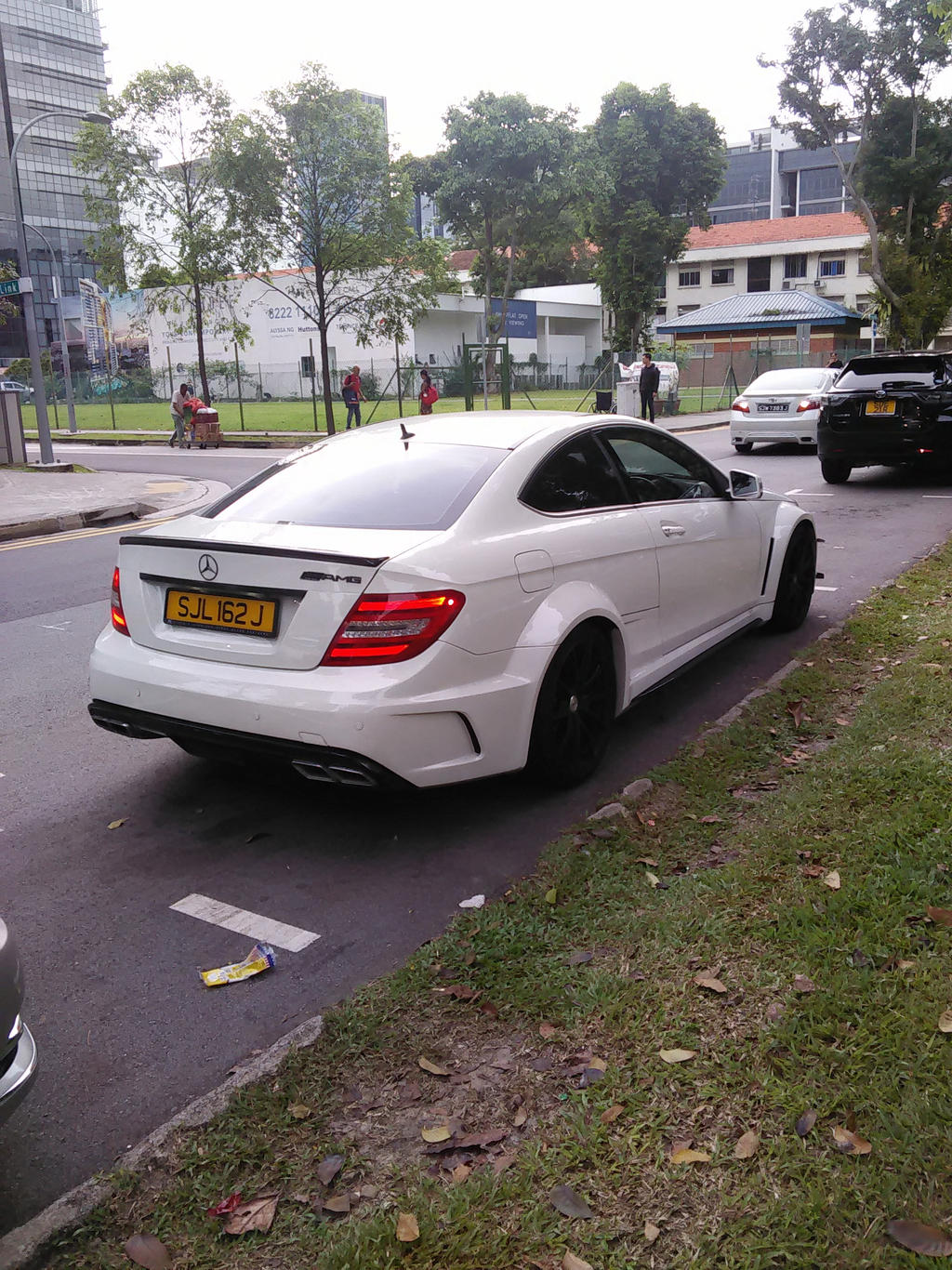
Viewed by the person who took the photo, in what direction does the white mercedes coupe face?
facing away from the viewer and to the right of the viewer

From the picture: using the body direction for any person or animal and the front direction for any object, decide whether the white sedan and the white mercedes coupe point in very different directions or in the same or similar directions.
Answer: same or similar directions

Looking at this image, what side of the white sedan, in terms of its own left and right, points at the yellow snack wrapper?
back

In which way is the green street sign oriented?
toward the camera

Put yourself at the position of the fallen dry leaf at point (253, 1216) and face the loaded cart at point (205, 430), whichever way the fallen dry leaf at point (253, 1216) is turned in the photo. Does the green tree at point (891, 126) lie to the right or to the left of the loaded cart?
right

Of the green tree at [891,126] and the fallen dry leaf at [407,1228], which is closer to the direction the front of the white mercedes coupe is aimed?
the green tree

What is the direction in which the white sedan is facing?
away from the camera

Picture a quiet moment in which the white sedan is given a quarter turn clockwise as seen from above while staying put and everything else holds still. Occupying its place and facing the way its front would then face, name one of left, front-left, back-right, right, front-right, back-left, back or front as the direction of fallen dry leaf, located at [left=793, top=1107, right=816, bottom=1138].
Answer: right

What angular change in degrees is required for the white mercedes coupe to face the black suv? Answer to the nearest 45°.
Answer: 0° — it already faces it

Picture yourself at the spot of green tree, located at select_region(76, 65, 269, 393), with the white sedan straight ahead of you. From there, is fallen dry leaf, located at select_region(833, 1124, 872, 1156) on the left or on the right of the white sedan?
right

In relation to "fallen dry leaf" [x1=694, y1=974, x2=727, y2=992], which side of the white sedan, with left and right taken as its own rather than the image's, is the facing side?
back

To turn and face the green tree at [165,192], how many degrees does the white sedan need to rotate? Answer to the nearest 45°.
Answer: approximately 45° to its left

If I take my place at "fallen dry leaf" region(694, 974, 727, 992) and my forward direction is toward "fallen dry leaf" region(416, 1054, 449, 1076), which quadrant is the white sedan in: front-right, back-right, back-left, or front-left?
back-right

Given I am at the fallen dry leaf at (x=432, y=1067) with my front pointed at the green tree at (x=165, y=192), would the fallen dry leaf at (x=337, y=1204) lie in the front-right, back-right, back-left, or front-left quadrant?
back-left

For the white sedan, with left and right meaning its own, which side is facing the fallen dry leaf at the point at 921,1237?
back
